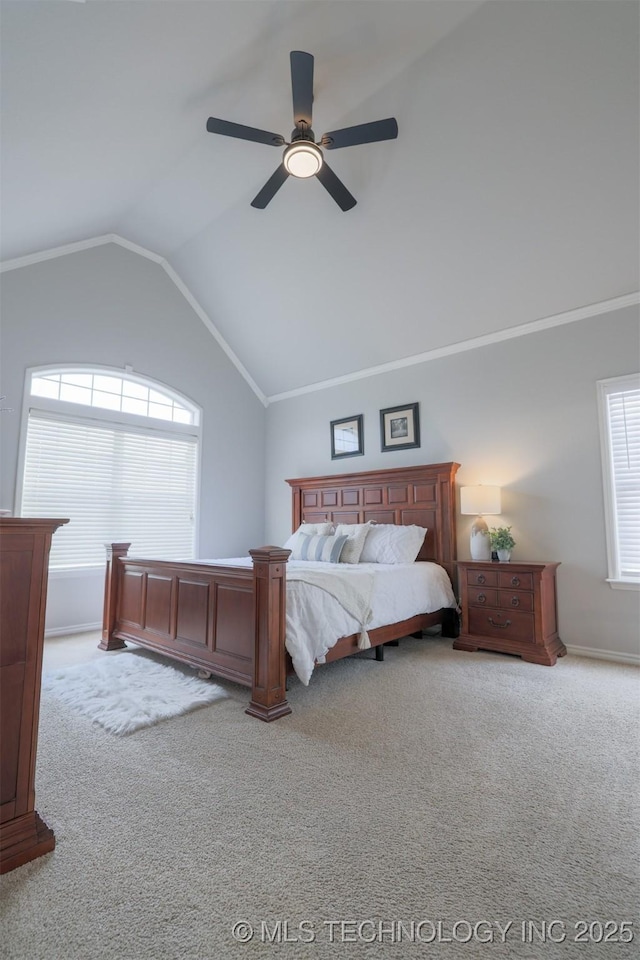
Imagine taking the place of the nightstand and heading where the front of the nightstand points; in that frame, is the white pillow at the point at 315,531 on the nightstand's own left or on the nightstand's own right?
on the nightstand's own right

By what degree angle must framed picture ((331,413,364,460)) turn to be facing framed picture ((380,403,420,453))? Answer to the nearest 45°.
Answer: approximately 90° to its left

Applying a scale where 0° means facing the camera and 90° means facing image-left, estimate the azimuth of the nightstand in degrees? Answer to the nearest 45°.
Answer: approximately 45°

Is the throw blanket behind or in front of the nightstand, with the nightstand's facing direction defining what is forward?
in front

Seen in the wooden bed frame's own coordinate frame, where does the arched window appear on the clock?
The arched window is roughly at 3 o'clock from the wooden bed frame.

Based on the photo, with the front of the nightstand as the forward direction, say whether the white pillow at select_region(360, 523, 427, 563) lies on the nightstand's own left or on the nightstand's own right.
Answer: on the nightstand's own right

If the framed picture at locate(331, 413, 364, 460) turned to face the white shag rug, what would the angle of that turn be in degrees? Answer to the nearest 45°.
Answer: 0° — it already faces it

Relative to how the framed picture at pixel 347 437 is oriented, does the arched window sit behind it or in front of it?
in front

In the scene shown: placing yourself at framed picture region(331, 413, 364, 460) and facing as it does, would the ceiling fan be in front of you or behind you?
in front
